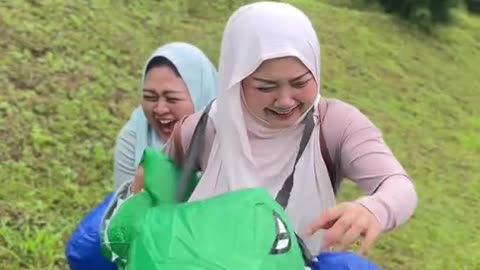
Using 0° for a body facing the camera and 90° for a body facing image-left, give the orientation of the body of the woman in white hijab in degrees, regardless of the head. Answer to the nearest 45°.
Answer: approximately 0°

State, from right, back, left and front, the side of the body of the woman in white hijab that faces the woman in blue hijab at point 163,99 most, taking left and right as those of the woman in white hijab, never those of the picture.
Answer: back
